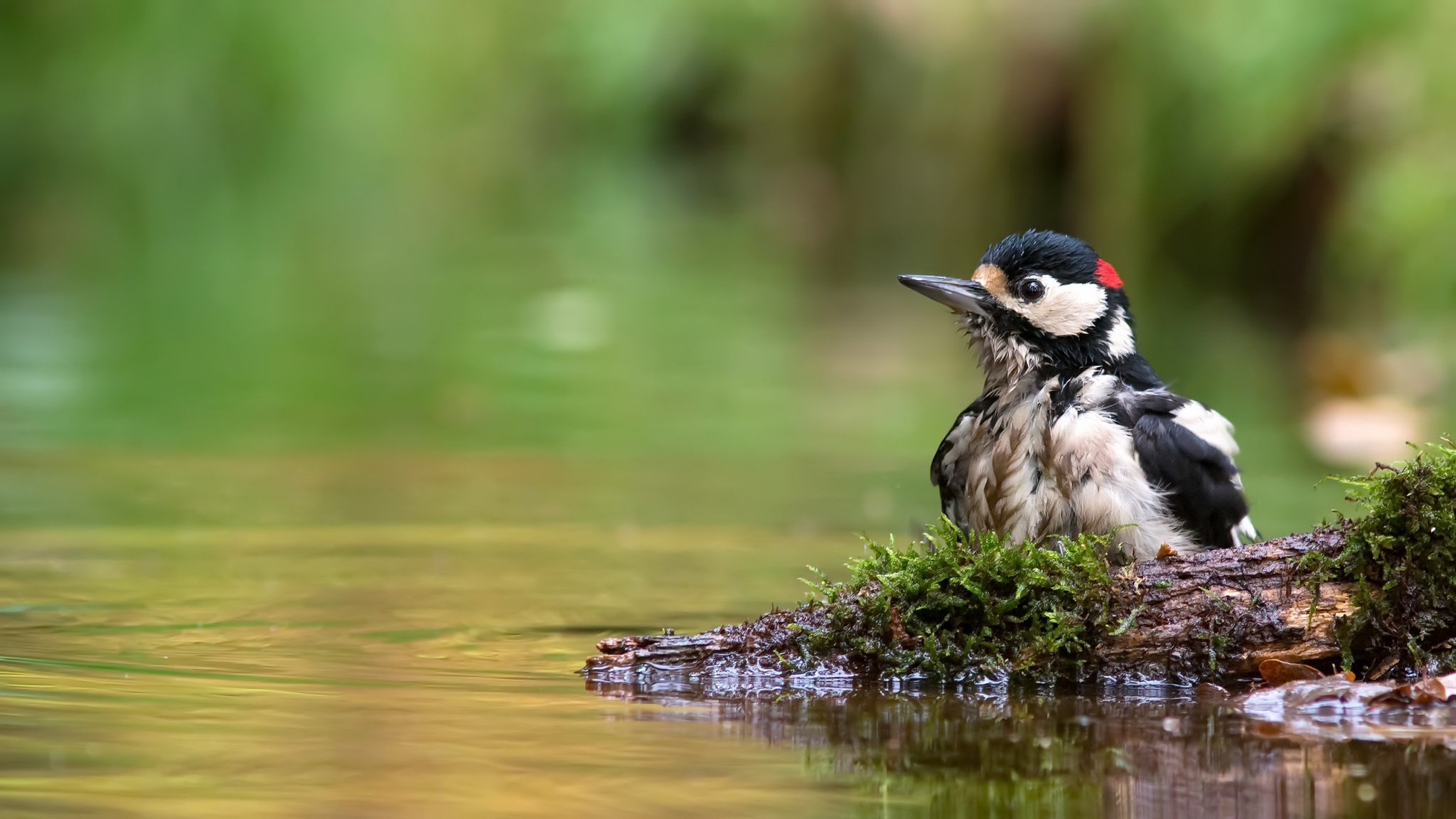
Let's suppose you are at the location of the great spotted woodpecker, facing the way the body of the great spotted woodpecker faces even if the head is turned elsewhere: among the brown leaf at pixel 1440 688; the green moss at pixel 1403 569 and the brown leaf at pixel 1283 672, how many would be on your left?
3

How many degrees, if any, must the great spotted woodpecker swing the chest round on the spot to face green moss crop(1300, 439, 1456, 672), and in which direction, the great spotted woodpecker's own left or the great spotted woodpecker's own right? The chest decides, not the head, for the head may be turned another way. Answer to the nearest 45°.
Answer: approximately 90° to the great spotted woodpecker's own left

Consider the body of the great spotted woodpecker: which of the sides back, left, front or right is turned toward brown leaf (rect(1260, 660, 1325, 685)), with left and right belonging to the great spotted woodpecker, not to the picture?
left

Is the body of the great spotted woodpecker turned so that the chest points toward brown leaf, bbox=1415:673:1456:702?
no

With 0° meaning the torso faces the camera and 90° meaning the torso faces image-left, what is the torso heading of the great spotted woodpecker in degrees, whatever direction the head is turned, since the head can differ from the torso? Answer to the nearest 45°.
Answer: approximately 45°
